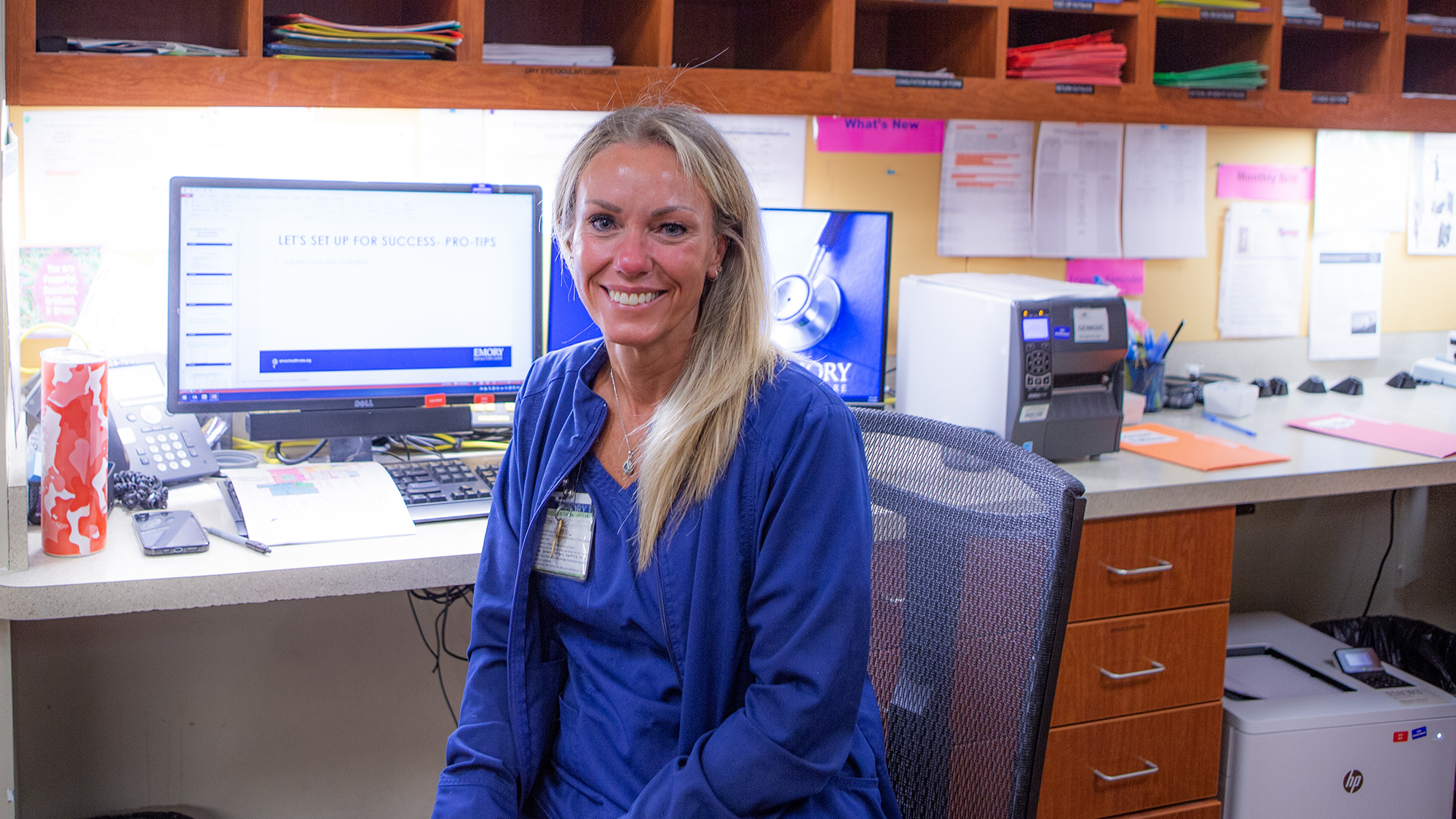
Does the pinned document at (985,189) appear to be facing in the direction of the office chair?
yes

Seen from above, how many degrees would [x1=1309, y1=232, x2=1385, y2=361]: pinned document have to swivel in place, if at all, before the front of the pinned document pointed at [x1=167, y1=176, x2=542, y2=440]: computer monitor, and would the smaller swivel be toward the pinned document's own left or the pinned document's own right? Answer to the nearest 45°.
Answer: approximately 45° to the pinned document's own right

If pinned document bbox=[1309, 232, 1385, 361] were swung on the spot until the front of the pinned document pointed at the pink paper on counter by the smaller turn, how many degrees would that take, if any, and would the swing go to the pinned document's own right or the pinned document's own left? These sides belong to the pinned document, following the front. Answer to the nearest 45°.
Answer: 0° — it already faces it

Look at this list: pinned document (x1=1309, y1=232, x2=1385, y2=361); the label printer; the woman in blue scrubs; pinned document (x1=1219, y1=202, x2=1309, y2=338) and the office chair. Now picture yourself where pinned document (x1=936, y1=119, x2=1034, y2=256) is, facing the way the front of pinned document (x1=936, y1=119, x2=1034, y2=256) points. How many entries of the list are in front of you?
3

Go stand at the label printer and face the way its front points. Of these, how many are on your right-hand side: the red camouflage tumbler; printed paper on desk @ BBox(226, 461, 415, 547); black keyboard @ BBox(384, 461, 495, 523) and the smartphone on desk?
4

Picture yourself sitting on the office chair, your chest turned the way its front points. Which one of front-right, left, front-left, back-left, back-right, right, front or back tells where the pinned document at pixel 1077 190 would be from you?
back-right

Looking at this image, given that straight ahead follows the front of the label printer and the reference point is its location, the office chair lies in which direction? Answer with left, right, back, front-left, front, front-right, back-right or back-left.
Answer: front-right
